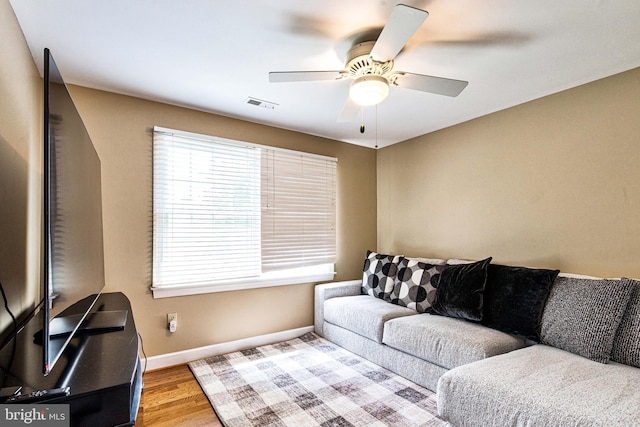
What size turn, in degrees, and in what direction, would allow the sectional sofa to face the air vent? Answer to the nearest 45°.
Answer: approximately 45° to its right

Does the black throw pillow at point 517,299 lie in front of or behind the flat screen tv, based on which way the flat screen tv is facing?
in front

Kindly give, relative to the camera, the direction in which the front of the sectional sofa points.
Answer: facing the viewer and to the left of the viewer

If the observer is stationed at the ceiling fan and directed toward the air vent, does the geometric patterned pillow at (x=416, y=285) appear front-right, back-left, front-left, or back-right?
front-right

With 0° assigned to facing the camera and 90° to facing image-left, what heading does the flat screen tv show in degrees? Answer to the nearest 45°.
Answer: approximately 270°

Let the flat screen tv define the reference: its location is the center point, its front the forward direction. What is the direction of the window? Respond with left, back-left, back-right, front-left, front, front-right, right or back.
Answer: front-left

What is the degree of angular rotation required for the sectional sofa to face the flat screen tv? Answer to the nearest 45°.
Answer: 0° — it already faces it

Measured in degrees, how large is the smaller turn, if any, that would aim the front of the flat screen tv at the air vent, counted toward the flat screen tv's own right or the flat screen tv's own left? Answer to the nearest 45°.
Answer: approximately 45° to the flat screen tv's own left

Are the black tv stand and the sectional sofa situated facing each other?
yes

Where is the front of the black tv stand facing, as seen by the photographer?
facing to the right of the viewer

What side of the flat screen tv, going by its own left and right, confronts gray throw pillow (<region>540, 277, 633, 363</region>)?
front

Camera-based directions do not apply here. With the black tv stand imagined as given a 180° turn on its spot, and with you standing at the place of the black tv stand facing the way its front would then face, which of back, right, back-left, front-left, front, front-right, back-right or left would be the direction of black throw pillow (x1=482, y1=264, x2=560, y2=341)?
back

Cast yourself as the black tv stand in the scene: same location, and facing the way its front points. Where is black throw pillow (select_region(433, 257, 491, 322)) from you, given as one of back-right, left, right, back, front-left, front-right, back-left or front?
front

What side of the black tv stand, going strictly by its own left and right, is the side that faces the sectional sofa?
front

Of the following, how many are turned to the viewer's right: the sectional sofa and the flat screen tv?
1

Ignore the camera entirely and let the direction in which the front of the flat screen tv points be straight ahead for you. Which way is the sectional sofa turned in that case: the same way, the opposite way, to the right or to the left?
the opposite way

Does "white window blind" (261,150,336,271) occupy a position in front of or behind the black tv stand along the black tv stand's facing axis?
in front

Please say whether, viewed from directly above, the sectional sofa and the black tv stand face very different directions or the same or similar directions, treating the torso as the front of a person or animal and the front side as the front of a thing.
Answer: very different directions

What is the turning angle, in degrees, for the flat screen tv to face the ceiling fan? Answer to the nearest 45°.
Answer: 0° — it already faces it
